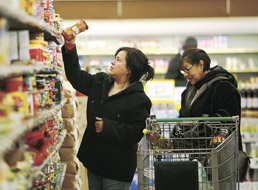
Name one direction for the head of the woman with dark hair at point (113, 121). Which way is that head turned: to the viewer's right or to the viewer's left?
to the viewer's left

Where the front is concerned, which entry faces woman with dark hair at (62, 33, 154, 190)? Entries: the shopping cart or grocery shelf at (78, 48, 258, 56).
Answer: the grocery shelf

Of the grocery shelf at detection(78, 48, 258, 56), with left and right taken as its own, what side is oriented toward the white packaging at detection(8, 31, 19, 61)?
front

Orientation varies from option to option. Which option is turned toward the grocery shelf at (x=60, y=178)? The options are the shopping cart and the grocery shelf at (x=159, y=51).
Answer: the grocery shelf at (x=159, y=51)

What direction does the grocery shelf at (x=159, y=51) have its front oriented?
toward the camera

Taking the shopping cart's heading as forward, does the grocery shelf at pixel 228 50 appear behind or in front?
behind

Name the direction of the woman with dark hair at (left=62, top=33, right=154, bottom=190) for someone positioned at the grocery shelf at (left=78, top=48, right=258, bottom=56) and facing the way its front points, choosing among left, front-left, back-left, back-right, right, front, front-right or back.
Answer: front

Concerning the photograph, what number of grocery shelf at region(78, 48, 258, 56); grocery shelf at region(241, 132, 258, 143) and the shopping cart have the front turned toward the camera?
3

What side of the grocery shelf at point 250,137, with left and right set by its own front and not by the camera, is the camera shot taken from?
front

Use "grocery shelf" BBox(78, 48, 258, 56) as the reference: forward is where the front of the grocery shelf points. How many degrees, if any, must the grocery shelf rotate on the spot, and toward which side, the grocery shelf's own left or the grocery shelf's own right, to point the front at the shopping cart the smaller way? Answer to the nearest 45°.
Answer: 0° — it already faces it

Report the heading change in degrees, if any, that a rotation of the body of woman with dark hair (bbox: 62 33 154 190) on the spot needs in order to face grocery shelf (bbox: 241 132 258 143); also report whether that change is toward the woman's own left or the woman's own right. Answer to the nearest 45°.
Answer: approximately 180°

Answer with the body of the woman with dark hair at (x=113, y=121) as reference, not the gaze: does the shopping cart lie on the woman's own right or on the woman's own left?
on the woman's own left

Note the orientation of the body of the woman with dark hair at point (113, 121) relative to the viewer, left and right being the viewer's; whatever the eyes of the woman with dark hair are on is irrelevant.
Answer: facing the viewer and to the left of the viewer

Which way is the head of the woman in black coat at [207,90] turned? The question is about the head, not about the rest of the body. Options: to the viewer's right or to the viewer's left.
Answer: to the viewer's left
